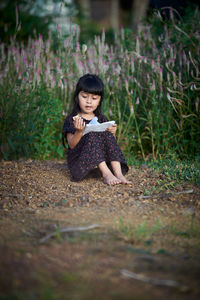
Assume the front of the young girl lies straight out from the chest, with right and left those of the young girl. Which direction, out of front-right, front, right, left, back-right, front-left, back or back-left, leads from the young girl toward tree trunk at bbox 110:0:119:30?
back-left

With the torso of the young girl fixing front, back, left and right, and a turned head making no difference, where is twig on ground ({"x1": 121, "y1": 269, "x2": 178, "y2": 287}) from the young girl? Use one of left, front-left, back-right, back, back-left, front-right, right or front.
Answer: front-right

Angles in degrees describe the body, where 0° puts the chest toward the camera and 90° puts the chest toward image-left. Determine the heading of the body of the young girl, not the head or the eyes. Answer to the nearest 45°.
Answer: approximately 315°

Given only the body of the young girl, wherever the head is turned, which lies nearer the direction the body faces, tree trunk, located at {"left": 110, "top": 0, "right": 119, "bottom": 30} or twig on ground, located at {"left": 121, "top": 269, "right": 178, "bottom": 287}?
the twig on ground
